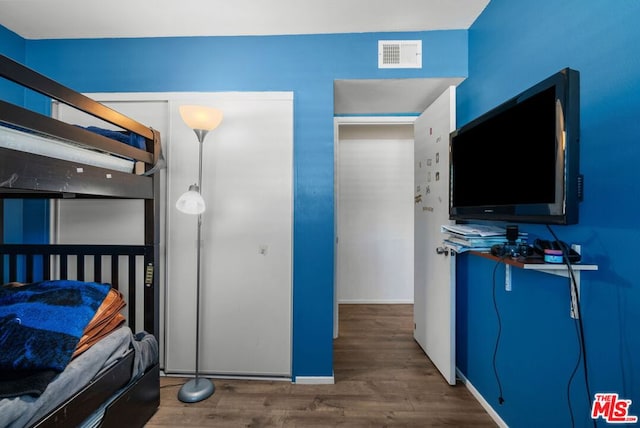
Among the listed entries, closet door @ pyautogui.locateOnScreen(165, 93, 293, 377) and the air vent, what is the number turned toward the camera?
2

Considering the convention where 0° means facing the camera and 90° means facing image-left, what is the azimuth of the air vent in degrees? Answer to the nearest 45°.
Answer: approximately 0°

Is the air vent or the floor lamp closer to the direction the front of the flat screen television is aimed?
the floor lamp

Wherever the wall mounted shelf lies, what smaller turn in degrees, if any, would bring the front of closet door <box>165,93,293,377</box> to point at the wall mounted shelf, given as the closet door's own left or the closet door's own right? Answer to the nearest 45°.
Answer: approximately 45° to the closet door's own left

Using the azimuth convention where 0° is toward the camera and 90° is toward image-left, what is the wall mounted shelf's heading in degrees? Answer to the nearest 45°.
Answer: approximately 45°

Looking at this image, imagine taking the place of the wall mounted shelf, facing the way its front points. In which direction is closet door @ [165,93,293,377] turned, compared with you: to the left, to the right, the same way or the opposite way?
to the left
